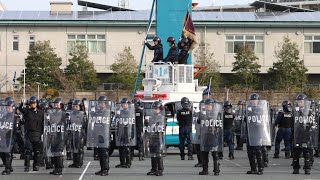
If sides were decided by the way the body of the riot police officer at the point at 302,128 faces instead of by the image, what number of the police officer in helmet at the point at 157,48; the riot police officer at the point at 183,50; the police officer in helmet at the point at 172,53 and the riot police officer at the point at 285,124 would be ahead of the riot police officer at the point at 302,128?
0

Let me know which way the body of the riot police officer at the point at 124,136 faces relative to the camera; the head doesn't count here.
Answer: toward the camera

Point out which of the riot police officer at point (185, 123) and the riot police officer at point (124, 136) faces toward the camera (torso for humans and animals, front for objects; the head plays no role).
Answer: the riot police officer at point (124, 136)

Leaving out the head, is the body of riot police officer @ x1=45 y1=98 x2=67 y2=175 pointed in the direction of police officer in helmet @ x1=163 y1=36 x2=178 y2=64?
no

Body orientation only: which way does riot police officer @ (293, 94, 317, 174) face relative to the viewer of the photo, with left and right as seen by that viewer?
facing the viewer

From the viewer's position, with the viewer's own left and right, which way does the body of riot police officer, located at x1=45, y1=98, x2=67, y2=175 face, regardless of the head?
facing the viewer and to the left of the viewer

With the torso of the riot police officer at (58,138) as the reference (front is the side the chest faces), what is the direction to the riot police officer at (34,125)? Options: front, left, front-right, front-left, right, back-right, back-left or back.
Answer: right

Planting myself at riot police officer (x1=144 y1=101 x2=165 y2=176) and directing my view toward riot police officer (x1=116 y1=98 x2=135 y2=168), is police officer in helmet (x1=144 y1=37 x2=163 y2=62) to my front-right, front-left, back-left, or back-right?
front-right

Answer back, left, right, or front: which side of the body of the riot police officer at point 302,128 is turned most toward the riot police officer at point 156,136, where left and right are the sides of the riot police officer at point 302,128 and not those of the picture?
right

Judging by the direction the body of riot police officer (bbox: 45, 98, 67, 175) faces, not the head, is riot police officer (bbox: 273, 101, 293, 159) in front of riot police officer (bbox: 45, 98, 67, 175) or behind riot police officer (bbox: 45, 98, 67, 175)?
behind

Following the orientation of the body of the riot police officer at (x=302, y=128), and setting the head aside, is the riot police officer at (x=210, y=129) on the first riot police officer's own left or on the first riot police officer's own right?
on the first riot police officer's own right

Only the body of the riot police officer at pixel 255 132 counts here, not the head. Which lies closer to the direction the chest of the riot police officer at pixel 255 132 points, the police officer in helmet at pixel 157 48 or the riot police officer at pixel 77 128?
the riot police officer

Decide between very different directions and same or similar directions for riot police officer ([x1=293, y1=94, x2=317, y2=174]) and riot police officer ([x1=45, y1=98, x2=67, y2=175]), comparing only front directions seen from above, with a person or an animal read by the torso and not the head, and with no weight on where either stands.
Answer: same or similar directions

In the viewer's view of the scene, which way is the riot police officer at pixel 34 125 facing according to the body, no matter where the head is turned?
toward the camera

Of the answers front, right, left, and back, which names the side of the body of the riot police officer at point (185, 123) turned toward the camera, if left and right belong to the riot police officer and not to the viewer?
back

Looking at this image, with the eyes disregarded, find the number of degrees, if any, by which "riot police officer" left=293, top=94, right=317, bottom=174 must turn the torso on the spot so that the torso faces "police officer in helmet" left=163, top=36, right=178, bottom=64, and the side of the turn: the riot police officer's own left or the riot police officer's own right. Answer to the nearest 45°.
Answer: approximately 135° to the riot police officer's own right
